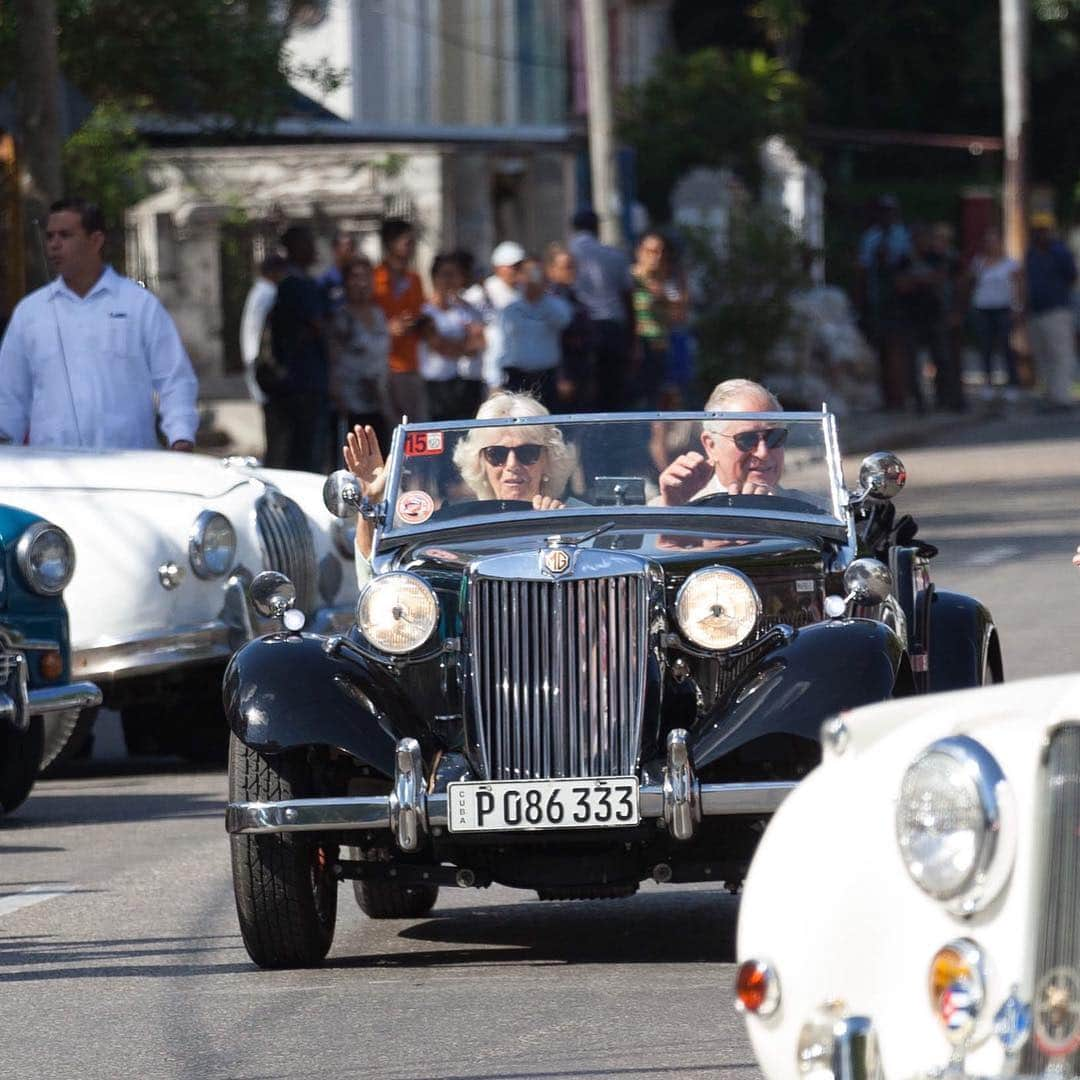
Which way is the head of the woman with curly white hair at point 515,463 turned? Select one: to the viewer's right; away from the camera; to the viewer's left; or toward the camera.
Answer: toward the camera

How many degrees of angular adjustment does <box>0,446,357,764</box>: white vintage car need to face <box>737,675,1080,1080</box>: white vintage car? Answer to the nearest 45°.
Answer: approximately 45° to its right

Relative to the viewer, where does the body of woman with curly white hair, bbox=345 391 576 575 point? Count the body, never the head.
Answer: toward the camera

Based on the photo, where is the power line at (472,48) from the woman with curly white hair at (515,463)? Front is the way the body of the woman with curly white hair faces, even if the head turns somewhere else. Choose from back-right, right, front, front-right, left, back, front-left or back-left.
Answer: back

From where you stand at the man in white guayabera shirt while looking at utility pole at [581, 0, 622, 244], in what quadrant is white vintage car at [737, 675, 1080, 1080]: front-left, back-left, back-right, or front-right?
back-right

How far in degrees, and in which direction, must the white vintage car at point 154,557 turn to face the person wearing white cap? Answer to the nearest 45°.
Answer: approximately 135° to its left

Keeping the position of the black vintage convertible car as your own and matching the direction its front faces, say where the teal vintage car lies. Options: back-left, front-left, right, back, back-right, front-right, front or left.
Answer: back-right

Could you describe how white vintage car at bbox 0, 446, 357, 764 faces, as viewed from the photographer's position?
facing the viewer and to the right of the viewer

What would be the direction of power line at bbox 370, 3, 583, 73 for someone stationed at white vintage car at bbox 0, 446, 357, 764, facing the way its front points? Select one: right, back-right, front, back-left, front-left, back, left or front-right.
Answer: back-left

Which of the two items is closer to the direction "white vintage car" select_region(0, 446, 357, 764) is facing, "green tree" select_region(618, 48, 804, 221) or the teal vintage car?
the teal vintage car

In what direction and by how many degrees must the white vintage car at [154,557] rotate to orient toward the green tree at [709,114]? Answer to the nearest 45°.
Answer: approximately 135° to its left

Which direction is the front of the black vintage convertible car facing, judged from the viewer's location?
facing the viewer

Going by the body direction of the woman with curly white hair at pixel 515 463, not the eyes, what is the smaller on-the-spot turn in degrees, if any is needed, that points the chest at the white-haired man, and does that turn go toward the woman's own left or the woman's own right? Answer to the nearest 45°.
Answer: approximately 90° to the woman's own left

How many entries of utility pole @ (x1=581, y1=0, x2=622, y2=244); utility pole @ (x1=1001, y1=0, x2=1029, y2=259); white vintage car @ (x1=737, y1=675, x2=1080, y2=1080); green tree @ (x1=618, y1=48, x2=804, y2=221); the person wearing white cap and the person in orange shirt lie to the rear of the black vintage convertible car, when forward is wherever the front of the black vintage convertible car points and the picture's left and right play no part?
5

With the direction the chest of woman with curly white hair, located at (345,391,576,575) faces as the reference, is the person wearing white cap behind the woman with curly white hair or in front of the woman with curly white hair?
behind

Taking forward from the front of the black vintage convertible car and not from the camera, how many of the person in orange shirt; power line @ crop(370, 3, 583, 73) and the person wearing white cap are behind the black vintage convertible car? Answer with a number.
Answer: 3

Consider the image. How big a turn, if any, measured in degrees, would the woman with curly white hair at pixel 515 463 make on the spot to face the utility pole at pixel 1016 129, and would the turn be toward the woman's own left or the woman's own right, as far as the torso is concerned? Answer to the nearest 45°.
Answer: approximately 180°
